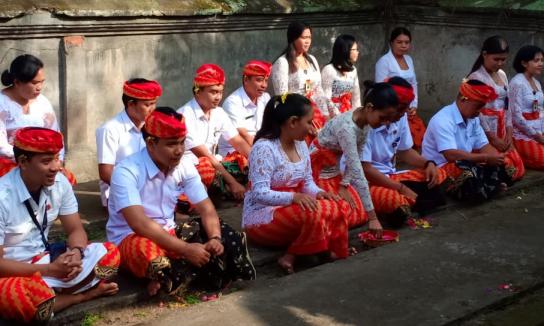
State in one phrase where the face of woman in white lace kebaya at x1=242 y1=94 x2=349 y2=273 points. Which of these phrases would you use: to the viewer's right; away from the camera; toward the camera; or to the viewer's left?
to the viewer's right

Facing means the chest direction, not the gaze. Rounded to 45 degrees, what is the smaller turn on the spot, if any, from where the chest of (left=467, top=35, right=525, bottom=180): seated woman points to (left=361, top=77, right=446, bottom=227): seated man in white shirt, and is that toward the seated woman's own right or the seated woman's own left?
approximately 90° to the seated woman's own right

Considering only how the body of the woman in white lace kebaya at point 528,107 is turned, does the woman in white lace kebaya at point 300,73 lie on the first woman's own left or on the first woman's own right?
on the first woman's own right

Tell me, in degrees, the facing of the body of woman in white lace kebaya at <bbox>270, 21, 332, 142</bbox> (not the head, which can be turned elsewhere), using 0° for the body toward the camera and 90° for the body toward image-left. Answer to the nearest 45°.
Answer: approximately 315°

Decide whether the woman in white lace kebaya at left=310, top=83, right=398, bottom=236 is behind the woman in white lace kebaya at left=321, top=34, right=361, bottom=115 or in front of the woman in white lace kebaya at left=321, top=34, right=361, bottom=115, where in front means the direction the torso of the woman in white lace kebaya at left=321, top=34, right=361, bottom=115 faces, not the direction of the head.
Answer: in front

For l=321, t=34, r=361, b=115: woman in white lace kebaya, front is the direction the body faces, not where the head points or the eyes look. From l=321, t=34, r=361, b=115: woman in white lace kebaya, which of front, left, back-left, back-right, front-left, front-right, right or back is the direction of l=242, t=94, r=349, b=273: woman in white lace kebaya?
front-right

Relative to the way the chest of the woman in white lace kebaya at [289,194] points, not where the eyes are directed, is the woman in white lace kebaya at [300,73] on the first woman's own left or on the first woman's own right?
on the first woman's own left

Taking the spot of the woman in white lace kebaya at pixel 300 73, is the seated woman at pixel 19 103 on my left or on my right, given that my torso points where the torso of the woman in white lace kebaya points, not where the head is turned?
on my right

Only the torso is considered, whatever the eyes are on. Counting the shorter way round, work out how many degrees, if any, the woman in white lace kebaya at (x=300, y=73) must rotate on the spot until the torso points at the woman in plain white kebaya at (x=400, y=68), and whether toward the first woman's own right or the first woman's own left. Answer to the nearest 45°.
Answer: approximately 90° to the first woman's own left

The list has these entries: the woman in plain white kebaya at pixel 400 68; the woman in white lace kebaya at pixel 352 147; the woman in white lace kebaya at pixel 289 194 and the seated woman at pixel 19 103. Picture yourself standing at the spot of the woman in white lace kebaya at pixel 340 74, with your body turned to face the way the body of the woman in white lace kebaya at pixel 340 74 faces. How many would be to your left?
1

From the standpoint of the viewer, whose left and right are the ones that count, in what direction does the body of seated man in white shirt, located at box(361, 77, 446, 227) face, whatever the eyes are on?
facing the viewer and to the right of the viewer
